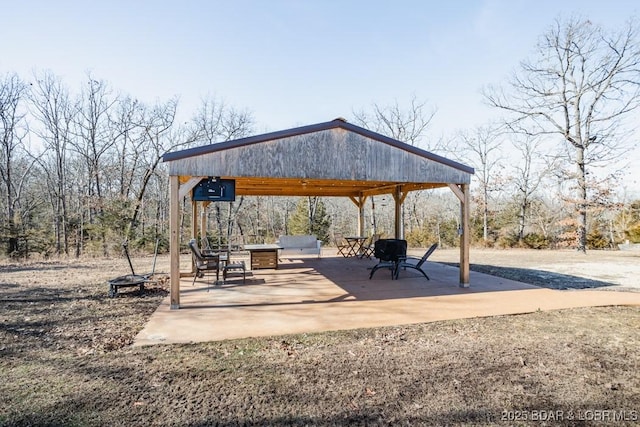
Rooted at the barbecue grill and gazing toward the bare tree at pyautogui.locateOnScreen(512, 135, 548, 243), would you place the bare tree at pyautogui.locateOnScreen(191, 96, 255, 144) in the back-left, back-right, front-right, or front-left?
front-left

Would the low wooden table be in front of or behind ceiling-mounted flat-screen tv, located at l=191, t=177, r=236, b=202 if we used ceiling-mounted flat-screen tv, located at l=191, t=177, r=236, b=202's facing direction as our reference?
in front

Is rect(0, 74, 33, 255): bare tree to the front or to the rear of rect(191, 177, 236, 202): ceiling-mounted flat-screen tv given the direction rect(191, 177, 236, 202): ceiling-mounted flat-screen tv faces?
to the front

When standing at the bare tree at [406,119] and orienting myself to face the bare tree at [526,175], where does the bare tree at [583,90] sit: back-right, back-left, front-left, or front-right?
front-right

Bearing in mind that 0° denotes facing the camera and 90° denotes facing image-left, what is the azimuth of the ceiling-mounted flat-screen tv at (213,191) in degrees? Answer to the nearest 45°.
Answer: approximately 180°

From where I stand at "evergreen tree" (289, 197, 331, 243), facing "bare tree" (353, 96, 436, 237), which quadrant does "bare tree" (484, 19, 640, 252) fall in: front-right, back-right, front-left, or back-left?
front-right

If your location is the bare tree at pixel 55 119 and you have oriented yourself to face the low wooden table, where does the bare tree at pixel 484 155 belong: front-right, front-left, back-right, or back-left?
front-left

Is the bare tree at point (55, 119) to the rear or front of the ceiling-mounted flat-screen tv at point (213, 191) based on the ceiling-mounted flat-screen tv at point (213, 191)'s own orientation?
to the front
